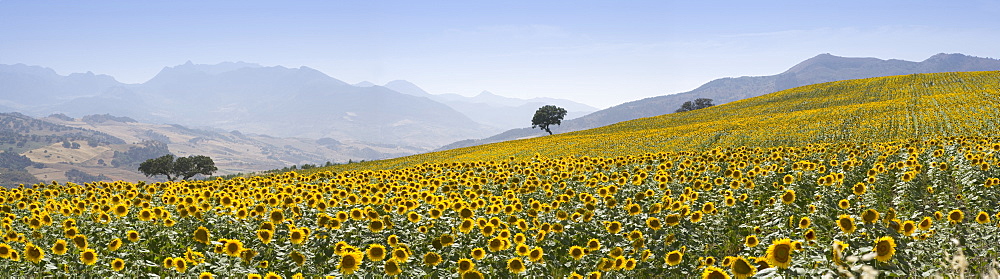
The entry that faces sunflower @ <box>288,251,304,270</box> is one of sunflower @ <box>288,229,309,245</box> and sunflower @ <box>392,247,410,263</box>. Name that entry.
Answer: sunflower @ <box>288,229,309,245</box>

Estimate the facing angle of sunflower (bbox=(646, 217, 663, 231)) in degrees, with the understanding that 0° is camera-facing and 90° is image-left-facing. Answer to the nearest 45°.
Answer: approximately 0°

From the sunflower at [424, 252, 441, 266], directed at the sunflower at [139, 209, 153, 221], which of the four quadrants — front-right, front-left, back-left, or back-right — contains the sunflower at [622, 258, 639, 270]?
back-right

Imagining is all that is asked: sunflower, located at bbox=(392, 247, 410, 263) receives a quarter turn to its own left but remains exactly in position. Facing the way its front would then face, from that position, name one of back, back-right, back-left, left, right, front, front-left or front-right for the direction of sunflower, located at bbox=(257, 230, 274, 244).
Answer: back-left

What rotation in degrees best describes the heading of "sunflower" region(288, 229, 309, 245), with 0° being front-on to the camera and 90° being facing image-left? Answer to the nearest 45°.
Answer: approximately 0°

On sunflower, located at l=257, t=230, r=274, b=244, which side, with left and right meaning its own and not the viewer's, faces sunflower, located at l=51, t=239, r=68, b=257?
right

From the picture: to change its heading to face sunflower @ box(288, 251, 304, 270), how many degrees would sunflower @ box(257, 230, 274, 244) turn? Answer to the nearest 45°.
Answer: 0° — it already faces it

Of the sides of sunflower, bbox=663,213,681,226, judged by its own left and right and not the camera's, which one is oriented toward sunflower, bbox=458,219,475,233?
right

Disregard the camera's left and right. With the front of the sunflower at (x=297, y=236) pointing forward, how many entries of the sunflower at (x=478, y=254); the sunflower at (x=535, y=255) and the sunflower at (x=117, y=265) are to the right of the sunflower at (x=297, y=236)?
1
